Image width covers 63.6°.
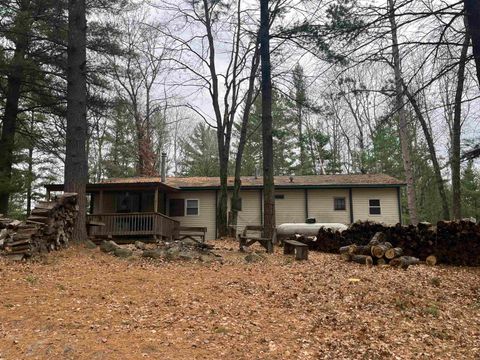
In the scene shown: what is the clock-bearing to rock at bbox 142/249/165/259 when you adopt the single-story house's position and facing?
The rock is roughly at 1 o'clock from the single-story house.

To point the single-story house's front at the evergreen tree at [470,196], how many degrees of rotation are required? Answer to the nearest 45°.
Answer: approximately 135° to its left

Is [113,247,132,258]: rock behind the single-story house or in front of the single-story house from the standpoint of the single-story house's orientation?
in front

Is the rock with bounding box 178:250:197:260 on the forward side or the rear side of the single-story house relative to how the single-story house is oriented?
on the forward side

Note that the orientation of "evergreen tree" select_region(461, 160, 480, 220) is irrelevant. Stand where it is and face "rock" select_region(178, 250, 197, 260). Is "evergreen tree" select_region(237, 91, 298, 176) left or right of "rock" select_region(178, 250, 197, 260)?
right

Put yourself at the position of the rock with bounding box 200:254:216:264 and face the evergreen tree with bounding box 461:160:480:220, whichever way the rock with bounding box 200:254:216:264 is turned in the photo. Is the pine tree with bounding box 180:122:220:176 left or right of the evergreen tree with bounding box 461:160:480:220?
left

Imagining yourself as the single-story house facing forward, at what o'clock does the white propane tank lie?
The white propane tank is roughly at 12 o'clock from the single-story house.

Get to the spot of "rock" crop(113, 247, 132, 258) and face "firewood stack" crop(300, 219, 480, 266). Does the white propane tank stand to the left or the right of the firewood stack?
left

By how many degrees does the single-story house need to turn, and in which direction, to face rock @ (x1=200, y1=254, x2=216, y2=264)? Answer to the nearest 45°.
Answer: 0° — it already faces it

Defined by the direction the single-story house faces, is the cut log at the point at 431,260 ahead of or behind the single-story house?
ahead

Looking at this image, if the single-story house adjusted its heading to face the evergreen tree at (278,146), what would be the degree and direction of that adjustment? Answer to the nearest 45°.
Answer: approximately 180°

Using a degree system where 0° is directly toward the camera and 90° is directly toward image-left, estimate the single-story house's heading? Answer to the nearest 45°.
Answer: approximately 0°

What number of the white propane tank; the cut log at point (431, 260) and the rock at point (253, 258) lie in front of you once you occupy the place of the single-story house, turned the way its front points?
3

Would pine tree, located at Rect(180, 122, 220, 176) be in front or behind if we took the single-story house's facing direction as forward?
behind
